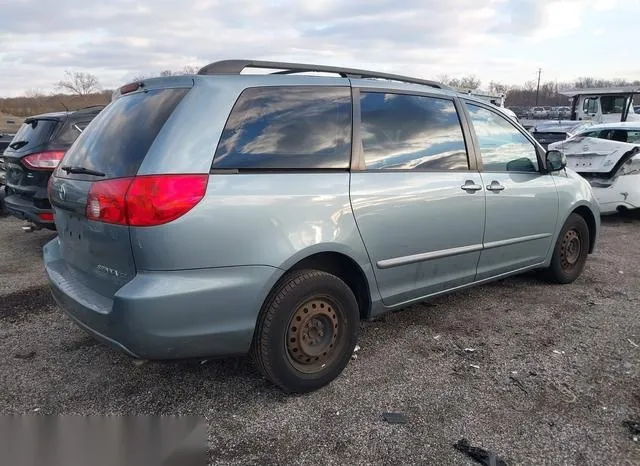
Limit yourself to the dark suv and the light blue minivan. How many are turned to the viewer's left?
0

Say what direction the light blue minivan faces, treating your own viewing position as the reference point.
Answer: facing away from the viewer and to the right of the viewer

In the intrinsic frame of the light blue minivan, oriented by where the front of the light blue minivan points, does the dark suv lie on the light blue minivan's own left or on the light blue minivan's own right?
on the light blue minivan's own left

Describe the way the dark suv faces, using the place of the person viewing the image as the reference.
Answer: facing away from the viewer and to the right of the viewer

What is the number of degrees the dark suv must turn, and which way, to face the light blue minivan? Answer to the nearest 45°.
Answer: approximately 135° to its right

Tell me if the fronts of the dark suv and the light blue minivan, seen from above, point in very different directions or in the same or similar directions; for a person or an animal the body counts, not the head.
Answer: same or similar directions

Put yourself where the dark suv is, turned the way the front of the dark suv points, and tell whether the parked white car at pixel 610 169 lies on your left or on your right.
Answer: on your right

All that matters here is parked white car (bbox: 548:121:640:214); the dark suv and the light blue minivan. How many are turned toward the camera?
0

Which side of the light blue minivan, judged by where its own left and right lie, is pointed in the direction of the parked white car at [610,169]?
front

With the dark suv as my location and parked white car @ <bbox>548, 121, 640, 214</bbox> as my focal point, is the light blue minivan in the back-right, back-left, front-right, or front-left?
front-right
